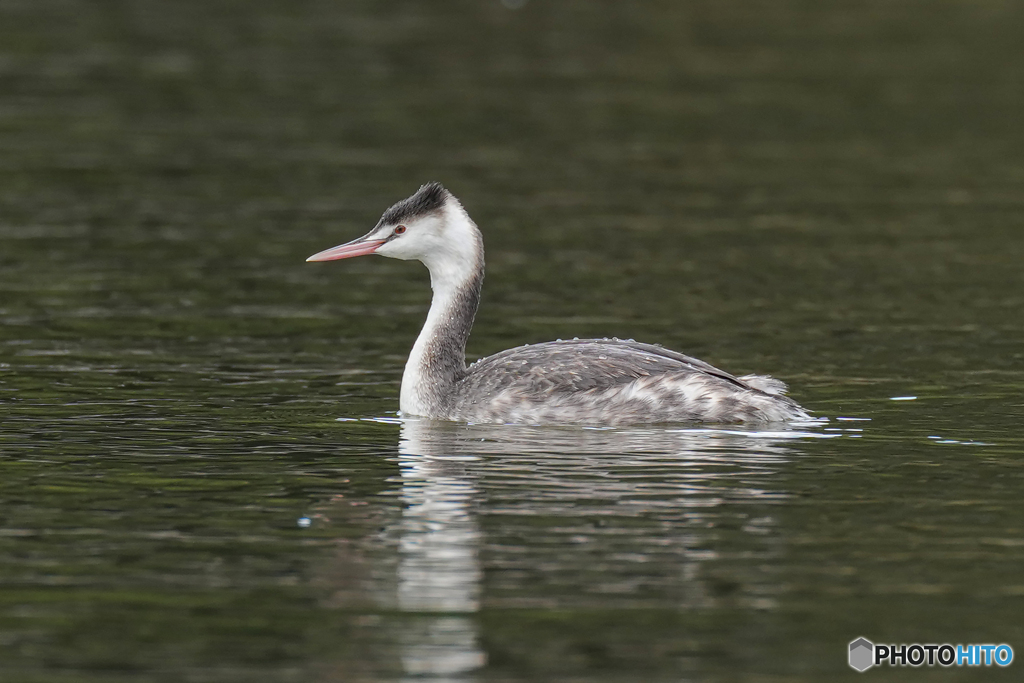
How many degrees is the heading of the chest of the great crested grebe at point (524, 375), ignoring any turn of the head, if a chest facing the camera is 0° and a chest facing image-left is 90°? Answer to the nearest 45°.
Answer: approximately 90°
